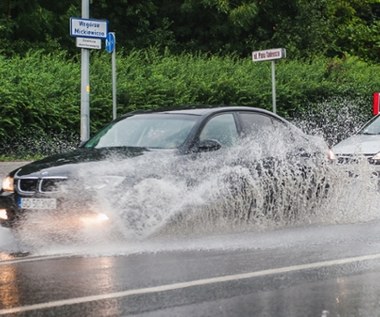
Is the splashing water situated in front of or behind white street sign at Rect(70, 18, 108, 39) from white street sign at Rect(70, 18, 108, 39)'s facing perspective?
in front

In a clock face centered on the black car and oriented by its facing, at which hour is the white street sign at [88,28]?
The white street sign is roughly at 4 o'clock from the black car.

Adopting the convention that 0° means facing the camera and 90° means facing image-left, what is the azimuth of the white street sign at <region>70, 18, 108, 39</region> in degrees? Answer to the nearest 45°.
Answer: approximately 0°

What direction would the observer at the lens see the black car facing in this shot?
facing the viewer and to the left of the viewer

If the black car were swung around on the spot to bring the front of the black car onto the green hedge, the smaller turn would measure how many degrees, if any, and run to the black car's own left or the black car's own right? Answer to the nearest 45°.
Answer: approximately 135° to the black car's own right

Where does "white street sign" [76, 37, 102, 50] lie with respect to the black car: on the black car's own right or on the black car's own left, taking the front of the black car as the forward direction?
on the black car's own right

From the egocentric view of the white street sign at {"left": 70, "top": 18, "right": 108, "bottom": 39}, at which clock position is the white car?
The white car is roughly at 10 o'clock from the white street sign.

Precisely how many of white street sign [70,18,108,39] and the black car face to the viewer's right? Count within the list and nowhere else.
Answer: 0

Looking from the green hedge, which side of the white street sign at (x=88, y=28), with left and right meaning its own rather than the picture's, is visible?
back

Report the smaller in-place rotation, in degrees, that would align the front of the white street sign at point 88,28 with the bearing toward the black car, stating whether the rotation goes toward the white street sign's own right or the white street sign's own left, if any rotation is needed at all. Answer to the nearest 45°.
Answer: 0° — it already faces it
